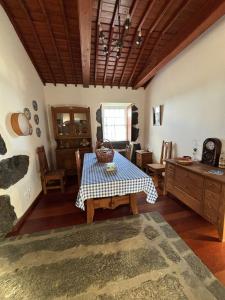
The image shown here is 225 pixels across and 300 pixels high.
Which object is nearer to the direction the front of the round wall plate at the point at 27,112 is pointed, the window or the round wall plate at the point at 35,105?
the window

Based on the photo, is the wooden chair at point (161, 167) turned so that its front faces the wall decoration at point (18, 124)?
yes

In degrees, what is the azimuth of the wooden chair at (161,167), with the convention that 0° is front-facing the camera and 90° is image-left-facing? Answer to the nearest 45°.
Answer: approximately 45°

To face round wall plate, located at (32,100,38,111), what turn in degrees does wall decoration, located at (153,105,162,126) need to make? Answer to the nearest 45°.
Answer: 0° — it already faces it

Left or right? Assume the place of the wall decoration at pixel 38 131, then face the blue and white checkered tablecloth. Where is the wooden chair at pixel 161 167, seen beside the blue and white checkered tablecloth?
left

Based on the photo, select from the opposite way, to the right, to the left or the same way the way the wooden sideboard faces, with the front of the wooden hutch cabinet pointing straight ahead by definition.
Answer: to the right

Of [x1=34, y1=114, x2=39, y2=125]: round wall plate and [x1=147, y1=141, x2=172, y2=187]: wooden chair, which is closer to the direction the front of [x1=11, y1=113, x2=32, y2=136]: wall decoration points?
the wooden chair

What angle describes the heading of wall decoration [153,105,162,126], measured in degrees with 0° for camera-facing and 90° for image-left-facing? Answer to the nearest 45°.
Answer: approximately 45°

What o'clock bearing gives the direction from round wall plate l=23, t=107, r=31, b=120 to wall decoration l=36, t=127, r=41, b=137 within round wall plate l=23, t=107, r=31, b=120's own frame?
The wall decoration is roughly at 8 o'clock from the round wall plate.

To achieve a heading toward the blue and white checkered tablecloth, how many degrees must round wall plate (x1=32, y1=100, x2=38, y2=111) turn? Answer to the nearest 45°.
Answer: approximately 45° to its right

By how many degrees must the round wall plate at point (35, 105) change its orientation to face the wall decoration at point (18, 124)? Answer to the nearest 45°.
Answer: approximately 45° to its right

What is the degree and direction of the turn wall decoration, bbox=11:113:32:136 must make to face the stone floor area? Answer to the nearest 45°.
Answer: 0° — it already faces it
